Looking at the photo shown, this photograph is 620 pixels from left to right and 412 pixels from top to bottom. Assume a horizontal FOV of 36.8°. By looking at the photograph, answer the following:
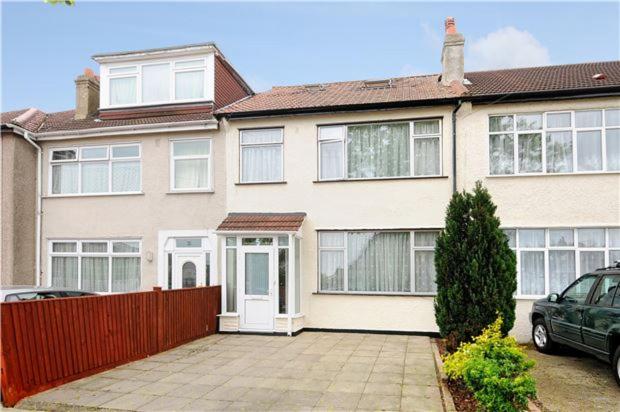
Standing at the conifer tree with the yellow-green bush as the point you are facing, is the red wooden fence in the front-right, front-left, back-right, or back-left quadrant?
front-right

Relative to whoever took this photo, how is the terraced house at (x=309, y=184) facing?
facing the viewer

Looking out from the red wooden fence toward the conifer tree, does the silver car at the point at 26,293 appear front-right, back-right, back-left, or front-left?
back-left

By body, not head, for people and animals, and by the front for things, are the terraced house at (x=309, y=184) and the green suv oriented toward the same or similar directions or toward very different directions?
very different directions

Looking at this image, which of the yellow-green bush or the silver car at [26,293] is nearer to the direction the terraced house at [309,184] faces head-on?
the yellow-green bush

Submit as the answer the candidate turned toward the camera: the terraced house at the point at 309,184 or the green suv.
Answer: the terraced house

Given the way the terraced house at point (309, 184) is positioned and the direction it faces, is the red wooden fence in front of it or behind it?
in front

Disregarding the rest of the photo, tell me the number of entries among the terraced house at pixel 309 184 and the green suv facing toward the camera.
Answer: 1
